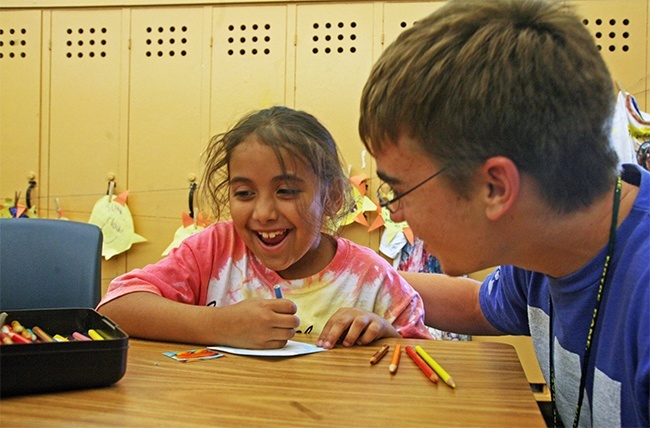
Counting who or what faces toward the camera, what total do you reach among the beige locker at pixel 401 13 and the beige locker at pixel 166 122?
2

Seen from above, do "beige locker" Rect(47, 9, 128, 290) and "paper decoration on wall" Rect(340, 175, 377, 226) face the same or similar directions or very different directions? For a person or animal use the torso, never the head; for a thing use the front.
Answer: same or similar directions

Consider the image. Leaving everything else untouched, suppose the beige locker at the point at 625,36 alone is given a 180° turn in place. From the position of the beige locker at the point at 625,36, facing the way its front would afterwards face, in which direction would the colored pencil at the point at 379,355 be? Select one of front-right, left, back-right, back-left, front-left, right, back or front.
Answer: back

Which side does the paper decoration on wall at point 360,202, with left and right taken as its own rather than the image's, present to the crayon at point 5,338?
front

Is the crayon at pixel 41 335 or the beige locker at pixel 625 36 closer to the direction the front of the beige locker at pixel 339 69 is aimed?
the crayon

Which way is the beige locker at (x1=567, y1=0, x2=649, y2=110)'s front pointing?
toward the camera

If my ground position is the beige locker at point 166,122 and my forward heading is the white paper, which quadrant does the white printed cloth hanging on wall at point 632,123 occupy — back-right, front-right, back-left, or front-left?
front-left

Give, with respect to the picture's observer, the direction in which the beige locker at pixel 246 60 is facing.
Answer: facing the viewer

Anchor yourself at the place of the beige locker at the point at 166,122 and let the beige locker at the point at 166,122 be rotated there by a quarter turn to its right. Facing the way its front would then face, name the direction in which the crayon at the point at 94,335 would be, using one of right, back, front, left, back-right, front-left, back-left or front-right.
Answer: left

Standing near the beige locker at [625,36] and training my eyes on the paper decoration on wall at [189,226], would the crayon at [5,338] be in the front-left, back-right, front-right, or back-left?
front-left

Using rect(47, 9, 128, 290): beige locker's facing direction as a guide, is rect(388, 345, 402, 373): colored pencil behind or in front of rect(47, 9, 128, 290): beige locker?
in front

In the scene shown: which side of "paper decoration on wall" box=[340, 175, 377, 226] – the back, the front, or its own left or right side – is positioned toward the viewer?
front

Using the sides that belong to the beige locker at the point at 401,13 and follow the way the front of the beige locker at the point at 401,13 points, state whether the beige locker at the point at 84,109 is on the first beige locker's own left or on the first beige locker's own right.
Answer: on the first beige locker's own right

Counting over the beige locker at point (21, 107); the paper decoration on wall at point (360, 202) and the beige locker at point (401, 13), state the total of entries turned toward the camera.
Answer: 3

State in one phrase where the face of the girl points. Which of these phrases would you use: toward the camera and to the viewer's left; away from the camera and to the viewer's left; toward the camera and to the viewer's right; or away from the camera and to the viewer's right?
toward the camera and to the viewer's right
